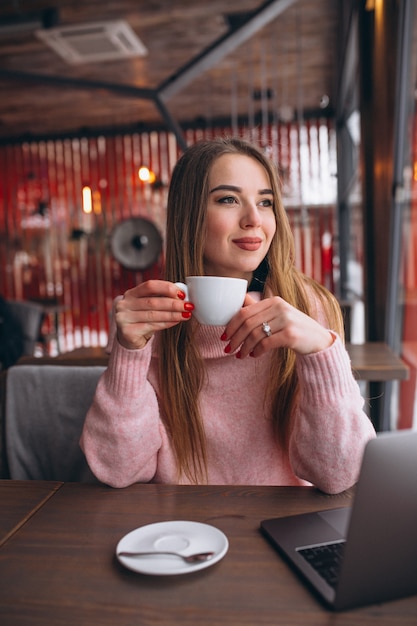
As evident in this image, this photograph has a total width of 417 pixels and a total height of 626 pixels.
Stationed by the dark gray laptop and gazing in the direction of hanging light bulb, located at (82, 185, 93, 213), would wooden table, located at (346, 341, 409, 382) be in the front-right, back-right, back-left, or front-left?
front-right

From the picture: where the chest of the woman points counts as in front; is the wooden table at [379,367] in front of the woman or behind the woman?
behind

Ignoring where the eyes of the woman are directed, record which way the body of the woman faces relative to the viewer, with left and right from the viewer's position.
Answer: facing the viewer

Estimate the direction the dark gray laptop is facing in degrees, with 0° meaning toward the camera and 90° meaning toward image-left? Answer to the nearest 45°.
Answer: approximately 135°

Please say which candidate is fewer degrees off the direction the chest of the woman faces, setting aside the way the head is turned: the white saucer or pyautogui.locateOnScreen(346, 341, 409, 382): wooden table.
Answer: the white saucer

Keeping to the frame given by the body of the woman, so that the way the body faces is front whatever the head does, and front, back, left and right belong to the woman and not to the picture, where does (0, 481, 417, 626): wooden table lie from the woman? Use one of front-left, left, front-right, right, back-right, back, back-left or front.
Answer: front

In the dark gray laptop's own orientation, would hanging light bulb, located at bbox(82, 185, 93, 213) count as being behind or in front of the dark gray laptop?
in front

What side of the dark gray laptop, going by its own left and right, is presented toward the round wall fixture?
front

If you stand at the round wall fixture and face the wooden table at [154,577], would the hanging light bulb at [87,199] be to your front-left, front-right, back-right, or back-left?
back-right

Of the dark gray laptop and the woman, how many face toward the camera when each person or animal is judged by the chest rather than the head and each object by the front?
1

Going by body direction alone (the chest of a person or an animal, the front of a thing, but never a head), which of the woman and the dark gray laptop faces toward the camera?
the woman

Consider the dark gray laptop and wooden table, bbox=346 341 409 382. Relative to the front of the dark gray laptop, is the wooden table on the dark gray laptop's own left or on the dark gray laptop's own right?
on the dark gray laptop's own right

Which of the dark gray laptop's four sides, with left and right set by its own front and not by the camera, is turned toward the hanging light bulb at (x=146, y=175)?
front

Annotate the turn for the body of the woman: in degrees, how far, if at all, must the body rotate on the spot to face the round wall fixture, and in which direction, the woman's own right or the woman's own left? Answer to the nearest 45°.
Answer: approximately 180°

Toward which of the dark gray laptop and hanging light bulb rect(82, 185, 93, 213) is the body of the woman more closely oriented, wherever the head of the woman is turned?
the dark gray laptop

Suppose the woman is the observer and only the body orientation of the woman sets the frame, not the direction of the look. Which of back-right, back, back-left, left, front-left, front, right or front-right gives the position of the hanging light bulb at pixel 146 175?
back

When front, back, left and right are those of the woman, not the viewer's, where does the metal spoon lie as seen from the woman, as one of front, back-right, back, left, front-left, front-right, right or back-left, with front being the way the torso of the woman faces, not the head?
front
